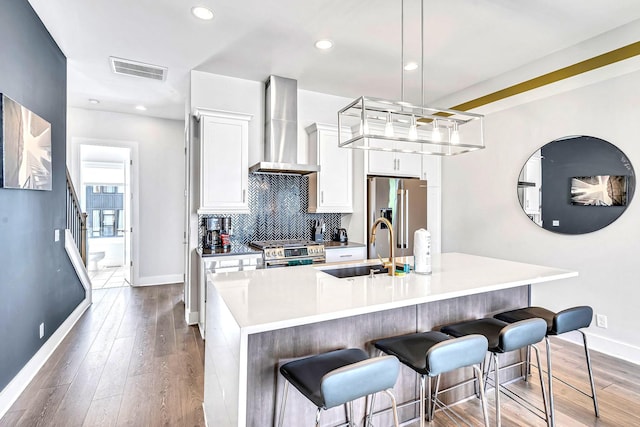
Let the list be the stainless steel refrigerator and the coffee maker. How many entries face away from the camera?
0

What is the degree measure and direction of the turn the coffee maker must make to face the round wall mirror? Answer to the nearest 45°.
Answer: approximately 45° to its left

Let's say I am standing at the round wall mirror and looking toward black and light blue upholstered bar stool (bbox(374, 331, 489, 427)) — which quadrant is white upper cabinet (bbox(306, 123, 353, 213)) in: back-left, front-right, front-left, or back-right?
front-right

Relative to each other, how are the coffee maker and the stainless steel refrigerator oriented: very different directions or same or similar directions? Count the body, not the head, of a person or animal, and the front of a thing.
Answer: same or similar directions

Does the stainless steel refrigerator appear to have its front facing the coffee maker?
no

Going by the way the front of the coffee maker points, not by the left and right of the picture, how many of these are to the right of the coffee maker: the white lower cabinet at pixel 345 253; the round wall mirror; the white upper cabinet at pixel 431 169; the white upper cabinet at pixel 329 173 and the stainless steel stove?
0

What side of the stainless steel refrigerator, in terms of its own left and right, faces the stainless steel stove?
right

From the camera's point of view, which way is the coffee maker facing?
toward the camera

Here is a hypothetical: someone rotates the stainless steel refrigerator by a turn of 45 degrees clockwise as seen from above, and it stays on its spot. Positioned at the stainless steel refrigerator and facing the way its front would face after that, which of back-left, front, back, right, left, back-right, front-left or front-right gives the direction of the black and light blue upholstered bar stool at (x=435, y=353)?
front

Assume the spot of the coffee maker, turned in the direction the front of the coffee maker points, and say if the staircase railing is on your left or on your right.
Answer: on your right

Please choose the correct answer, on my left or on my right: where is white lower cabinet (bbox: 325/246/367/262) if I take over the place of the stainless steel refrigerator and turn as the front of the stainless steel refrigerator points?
on my right

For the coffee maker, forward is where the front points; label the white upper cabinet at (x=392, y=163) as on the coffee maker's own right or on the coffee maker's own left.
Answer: on the coffee maker's own left

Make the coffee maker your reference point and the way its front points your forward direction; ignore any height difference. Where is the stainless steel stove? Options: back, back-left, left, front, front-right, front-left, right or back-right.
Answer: front-left
